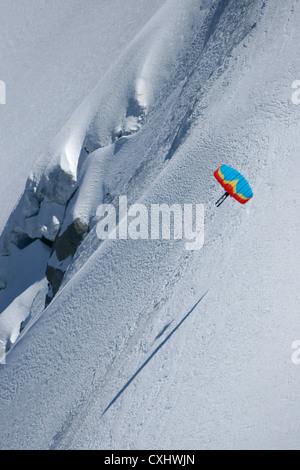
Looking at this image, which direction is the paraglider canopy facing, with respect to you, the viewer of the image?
facing the viewer and to the left of the viewer
